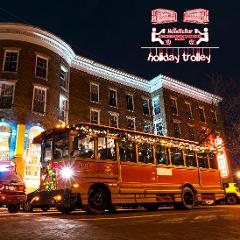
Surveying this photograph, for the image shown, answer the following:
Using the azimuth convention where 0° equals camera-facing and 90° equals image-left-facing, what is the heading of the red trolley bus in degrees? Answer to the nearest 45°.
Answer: approximately 45°
